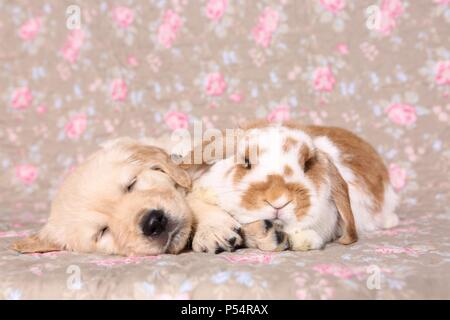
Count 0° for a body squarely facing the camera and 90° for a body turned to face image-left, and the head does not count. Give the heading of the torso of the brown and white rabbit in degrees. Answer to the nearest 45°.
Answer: approximately 45°

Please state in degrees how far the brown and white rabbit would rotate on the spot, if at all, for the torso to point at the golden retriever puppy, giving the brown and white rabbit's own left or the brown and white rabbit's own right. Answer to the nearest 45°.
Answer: approximately 45° to the brown and white rabbit's own right
